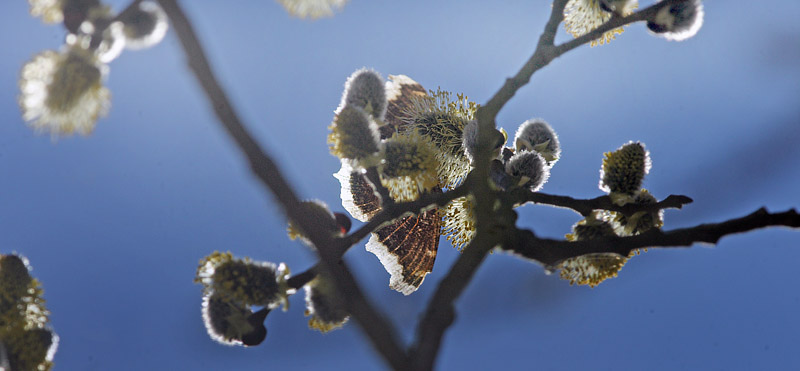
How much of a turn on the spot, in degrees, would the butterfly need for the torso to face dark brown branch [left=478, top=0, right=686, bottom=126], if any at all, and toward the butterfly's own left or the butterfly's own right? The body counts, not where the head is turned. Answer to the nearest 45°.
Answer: approximately 45° to the butterfly's own right

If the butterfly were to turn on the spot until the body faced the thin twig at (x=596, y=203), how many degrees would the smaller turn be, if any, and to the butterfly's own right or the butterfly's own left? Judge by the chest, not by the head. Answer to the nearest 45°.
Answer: approximately 45° to the butterfly's own right
